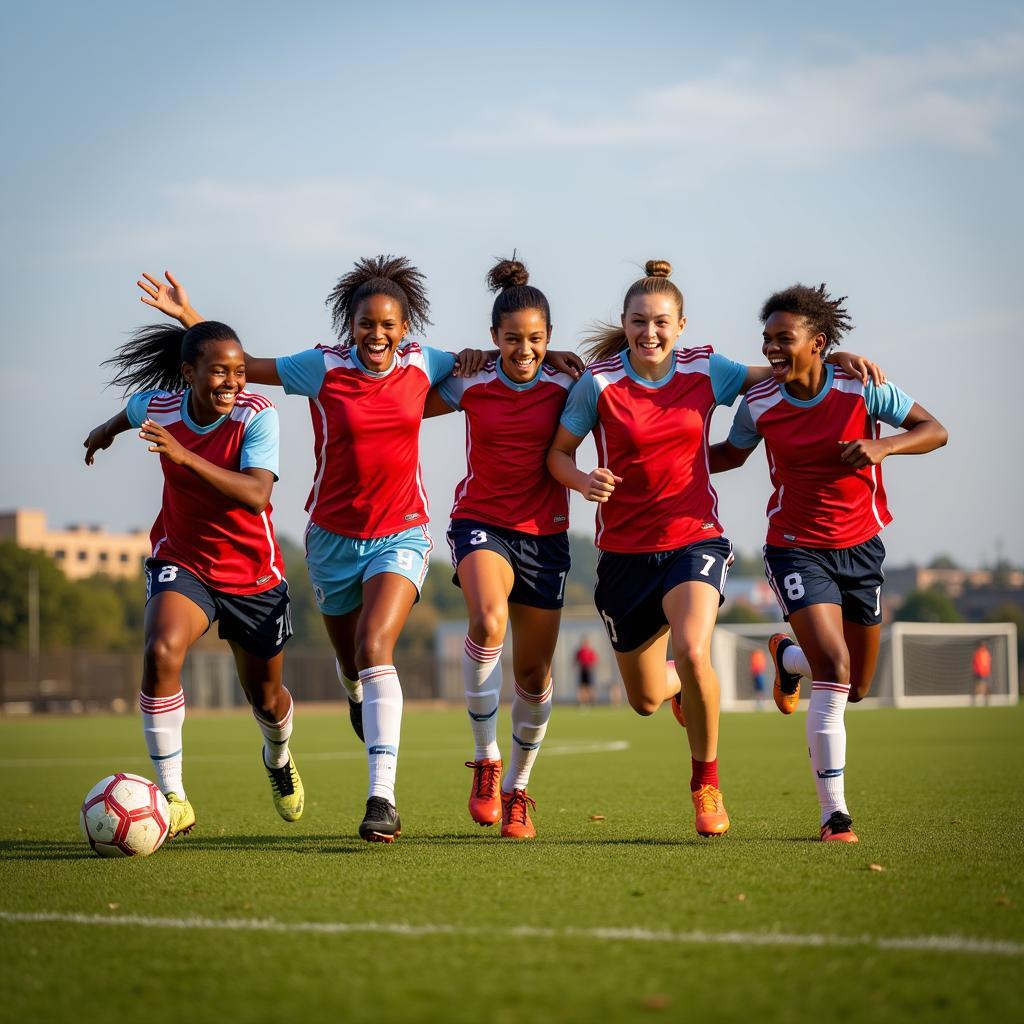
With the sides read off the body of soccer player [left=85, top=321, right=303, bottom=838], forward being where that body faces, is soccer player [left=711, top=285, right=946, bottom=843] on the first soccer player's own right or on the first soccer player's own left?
on the first soccer player's own left

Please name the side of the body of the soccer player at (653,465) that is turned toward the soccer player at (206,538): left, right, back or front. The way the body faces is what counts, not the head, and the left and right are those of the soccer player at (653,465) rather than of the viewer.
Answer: right

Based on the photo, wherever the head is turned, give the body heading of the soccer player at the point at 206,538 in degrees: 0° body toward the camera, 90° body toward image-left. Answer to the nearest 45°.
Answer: approximately 0°

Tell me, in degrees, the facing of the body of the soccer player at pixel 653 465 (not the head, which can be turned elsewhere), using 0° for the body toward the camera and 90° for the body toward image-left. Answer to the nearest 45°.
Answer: approximately 0°
